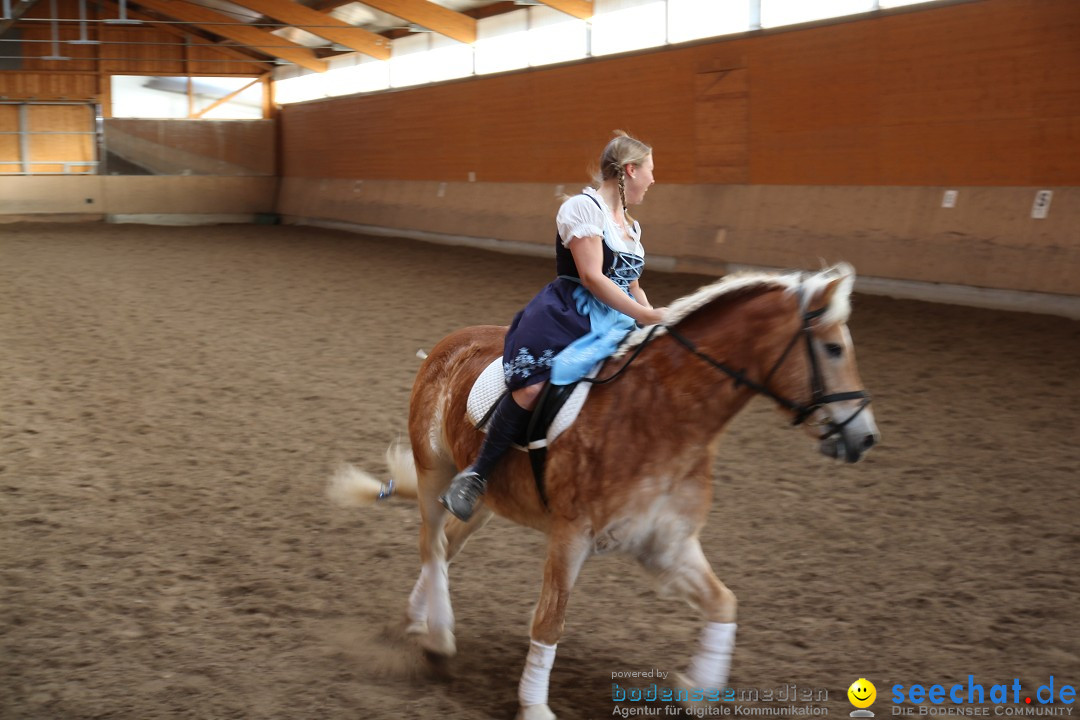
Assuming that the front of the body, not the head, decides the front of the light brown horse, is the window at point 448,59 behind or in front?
behind

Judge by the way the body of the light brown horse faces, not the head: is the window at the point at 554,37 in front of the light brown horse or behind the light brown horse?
behind

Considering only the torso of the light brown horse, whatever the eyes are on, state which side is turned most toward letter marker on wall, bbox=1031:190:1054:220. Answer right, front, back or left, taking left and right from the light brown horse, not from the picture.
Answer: left

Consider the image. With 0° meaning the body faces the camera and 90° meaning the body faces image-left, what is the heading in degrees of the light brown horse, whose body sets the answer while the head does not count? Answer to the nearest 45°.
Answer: approximately 315°

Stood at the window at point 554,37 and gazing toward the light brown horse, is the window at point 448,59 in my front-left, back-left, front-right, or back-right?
back-right

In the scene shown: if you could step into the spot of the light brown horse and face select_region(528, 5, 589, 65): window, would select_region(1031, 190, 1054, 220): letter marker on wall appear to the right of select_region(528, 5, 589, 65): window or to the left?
right

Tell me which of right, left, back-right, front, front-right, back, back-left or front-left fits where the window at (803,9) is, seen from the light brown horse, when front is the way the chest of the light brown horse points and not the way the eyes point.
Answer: back-left

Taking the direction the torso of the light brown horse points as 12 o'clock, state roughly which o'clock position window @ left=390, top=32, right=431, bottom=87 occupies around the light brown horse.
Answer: The window is roughly at 7 o'clock from the light brown horse.
